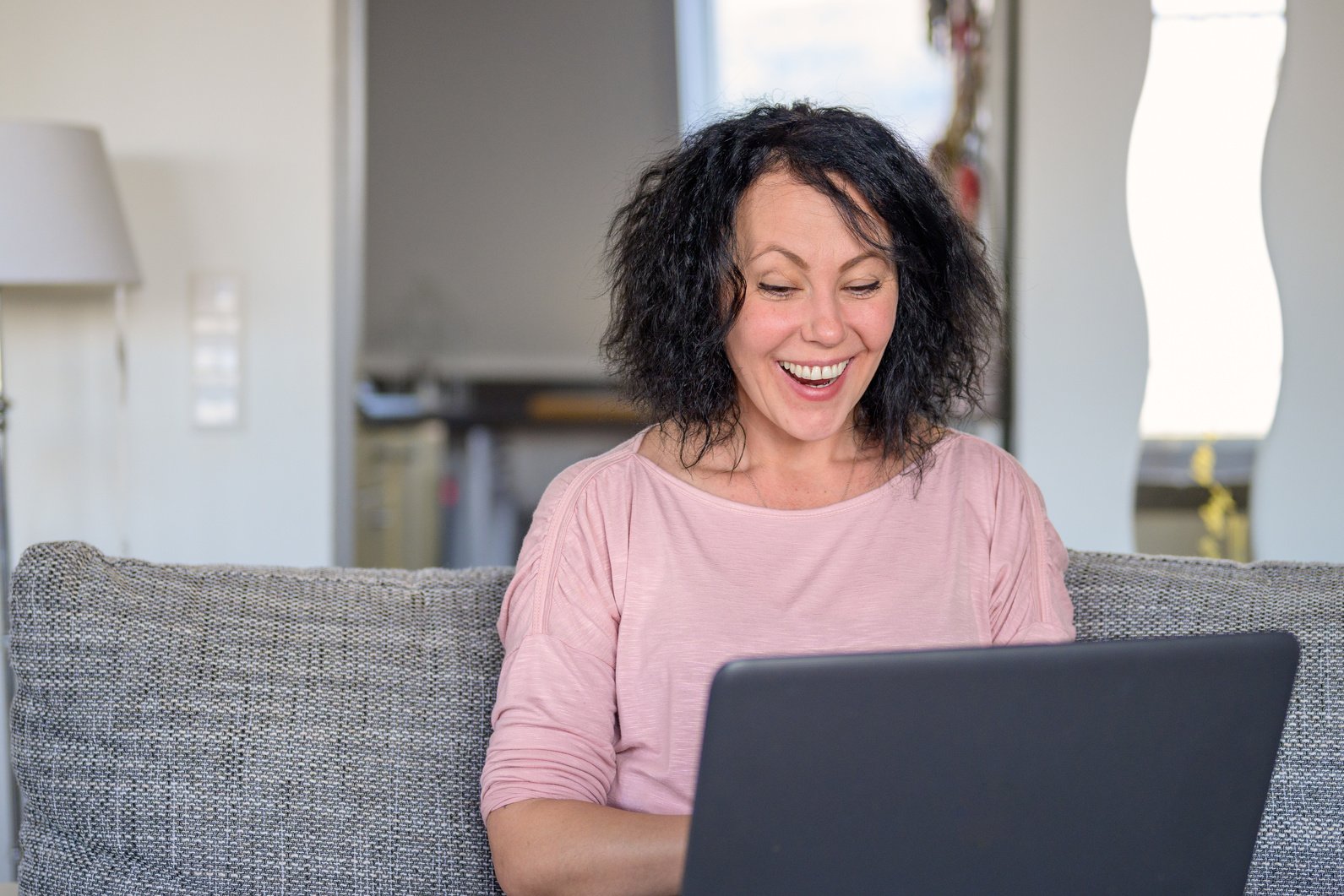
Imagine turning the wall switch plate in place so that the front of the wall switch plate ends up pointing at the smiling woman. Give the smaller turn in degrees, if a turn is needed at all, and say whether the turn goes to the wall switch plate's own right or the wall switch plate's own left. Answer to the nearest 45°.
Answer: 0° — it already faces them

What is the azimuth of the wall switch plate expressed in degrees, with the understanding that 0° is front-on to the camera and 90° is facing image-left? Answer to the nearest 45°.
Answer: approximately 0°

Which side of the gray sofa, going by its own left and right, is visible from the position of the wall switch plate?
back

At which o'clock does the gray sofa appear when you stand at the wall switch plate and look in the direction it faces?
The gray sofa is roughly at 12 o'clock from the wall switch plate.

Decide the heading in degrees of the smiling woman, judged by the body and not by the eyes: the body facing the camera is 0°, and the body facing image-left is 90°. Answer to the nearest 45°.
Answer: approximately 0°

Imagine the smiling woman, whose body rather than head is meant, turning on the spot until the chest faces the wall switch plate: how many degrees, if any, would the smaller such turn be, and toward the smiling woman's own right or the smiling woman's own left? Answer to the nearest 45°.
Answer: approximately 135° to the smiling woman's own right
